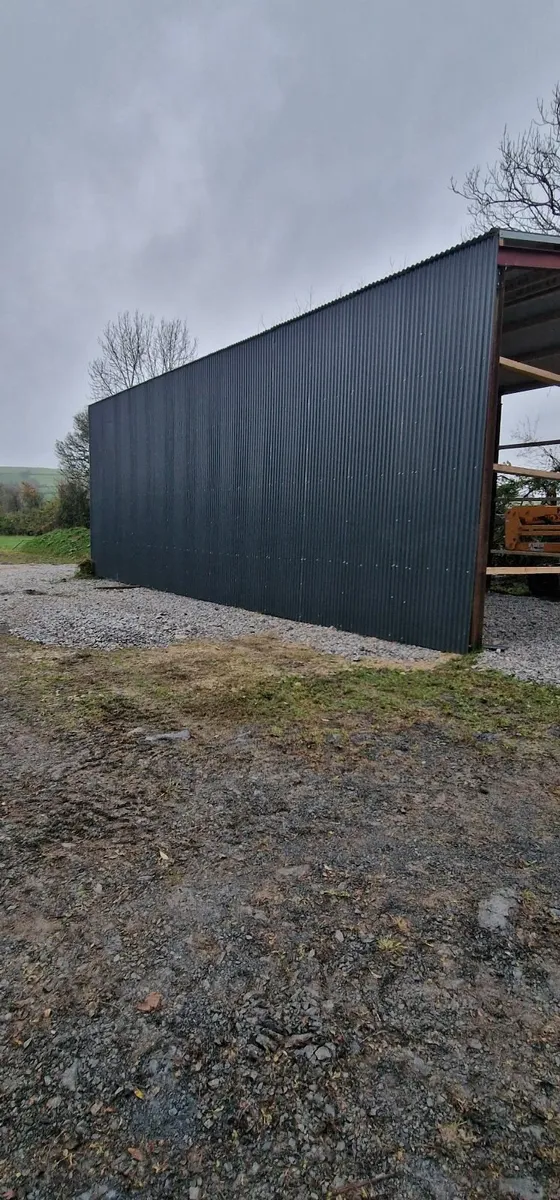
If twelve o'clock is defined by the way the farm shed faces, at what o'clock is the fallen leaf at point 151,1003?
The fallen leaf is roughly at 2 o'clock from the farm shed.

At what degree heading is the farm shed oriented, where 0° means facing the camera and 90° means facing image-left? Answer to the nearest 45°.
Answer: approximately 315°

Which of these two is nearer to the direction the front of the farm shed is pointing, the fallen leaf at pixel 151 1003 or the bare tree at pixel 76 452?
the fallen leaf

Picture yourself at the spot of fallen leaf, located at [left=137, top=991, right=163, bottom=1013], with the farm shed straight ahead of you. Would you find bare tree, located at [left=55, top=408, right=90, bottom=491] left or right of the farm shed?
left

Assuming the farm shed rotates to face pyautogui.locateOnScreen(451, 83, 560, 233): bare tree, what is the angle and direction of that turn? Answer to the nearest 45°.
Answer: approximately 90° to its left

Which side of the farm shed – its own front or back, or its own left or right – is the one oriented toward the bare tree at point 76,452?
back

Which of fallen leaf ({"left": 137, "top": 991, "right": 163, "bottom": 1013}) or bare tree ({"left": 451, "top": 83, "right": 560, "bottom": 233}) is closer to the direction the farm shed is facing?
the fallen leaf

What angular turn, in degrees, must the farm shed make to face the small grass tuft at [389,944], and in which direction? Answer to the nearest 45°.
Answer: approximately 45° to its right

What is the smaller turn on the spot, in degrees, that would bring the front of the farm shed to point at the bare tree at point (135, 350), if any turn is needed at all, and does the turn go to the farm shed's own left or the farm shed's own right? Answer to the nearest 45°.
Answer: approximately 180°
